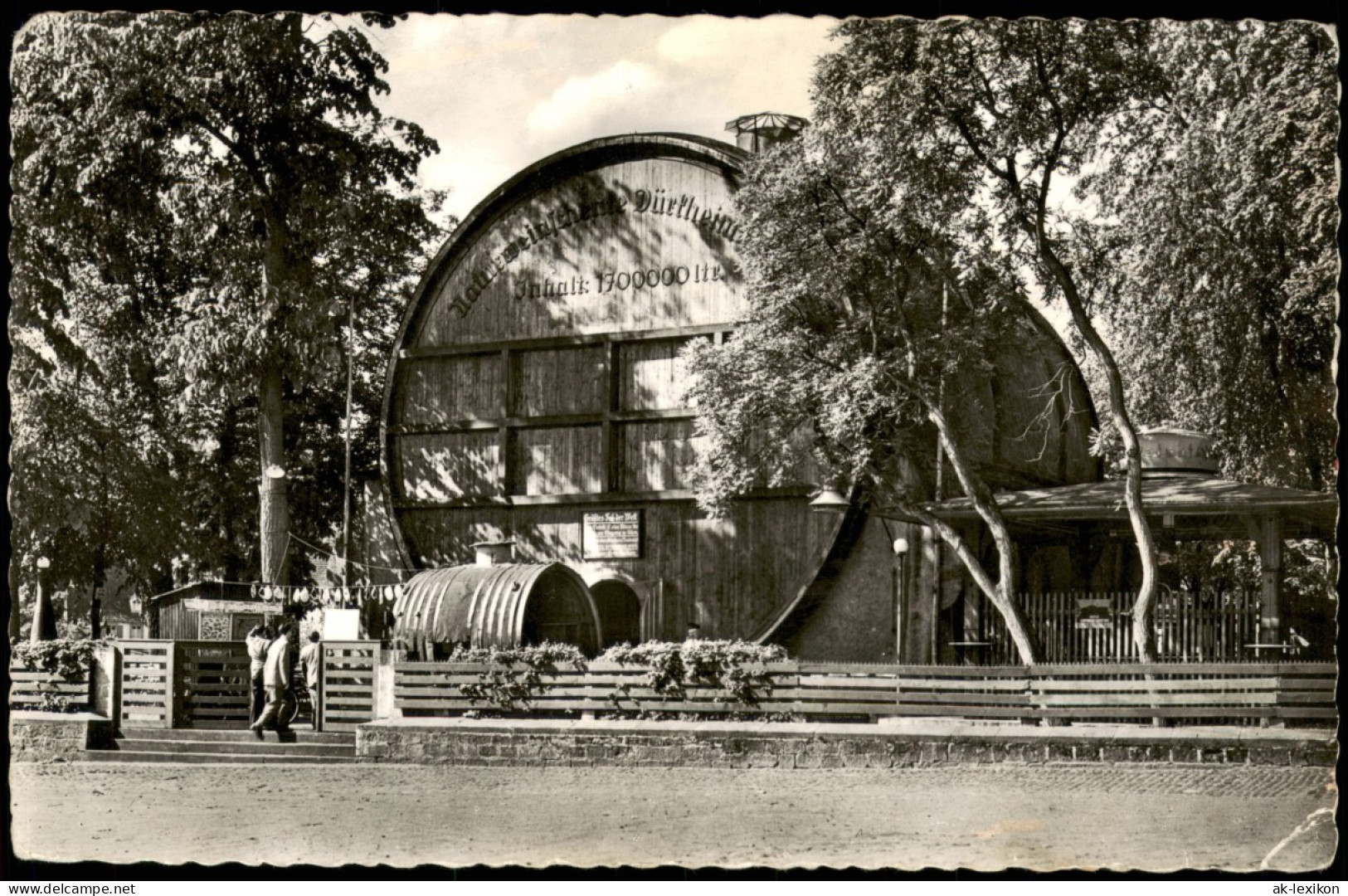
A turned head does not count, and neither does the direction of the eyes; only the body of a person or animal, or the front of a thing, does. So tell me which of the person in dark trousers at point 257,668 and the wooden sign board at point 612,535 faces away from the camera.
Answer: the person in dark trousers

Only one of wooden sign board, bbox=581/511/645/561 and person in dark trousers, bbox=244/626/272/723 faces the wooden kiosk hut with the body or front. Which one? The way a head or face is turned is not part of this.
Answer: the person in dark trousers

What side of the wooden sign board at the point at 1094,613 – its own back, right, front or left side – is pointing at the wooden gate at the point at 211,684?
right

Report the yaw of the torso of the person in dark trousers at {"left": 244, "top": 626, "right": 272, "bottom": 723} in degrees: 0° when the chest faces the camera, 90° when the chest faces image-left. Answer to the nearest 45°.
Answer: approximately 180°

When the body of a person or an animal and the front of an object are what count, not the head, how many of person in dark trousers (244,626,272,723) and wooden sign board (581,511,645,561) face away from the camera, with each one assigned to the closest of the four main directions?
1

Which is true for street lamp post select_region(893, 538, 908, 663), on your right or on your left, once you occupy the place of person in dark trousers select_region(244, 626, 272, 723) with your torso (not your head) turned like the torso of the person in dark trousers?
on your right

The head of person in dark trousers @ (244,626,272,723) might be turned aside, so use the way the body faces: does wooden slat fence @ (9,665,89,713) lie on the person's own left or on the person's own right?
on the person's own left

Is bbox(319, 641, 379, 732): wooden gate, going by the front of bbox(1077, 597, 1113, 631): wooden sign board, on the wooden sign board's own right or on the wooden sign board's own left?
on the wooden sign board's own right
